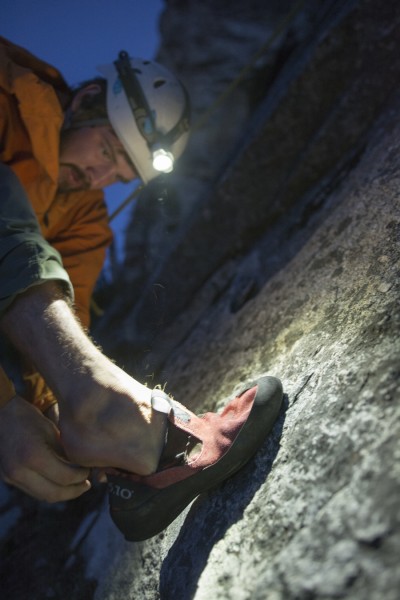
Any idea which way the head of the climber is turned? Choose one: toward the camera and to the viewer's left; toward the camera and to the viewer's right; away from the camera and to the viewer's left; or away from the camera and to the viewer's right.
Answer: toward the camera and to the viewer's right

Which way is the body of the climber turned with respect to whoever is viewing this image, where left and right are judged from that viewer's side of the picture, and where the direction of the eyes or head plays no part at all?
facing the viewer and to the right of the viewer
